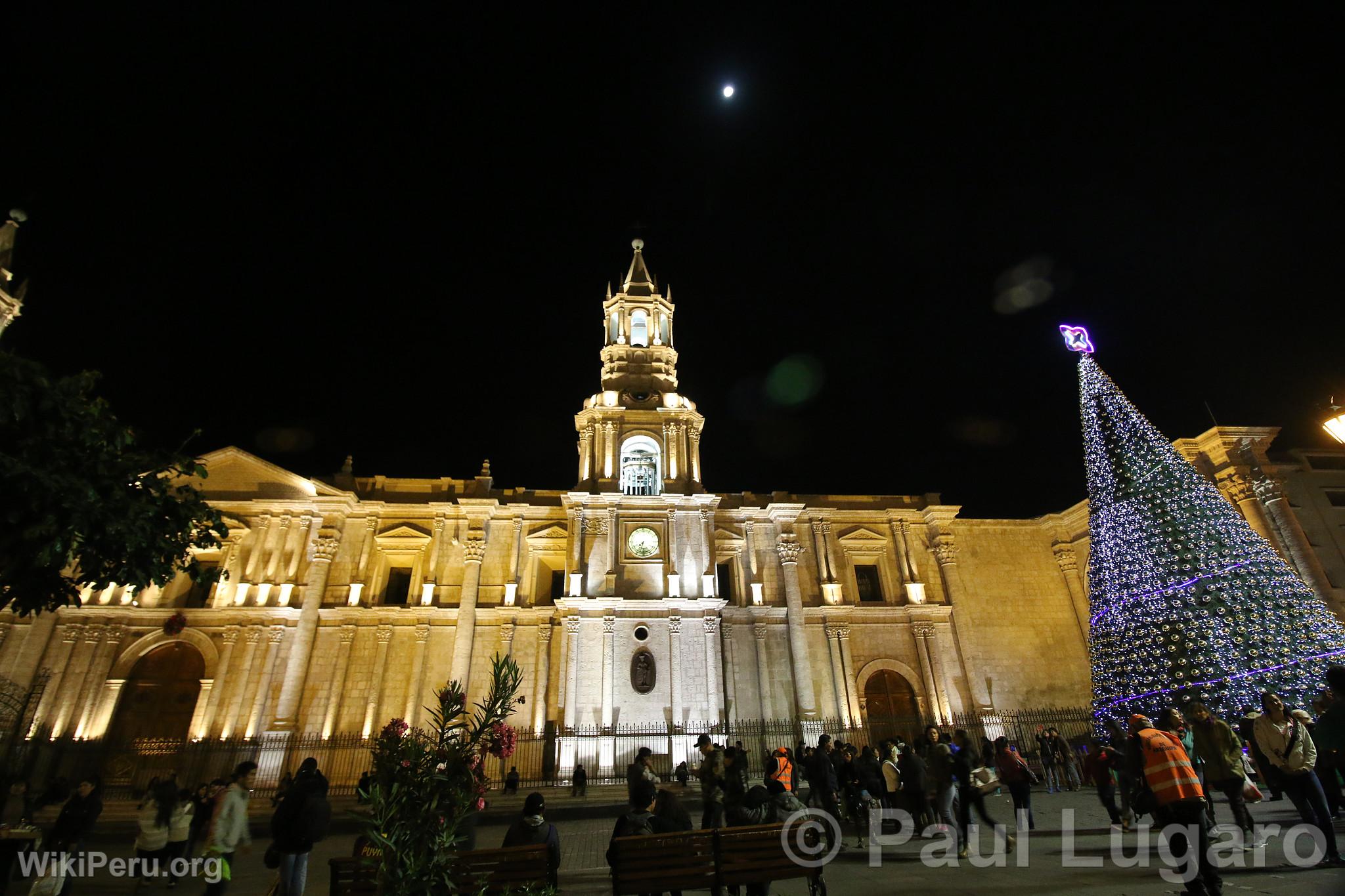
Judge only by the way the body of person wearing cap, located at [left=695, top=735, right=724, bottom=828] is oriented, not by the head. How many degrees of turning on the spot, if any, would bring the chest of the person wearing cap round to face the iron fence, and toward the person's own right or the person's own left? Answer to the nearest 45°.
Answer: approximately 45° to the person's own right

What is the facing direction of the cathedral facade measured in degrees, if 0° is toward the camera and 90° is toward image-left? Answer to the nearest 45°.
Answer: approximately 0°

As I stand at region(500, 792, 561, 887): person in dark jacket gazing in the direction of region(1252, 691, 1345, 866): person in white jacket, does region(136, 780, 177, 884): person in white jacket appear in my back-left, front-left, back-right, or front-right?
back-left

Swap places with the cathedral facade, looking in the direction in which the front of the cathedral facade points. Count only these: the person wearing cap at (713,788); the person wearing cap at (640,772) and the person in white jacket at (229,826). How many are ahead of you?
3
